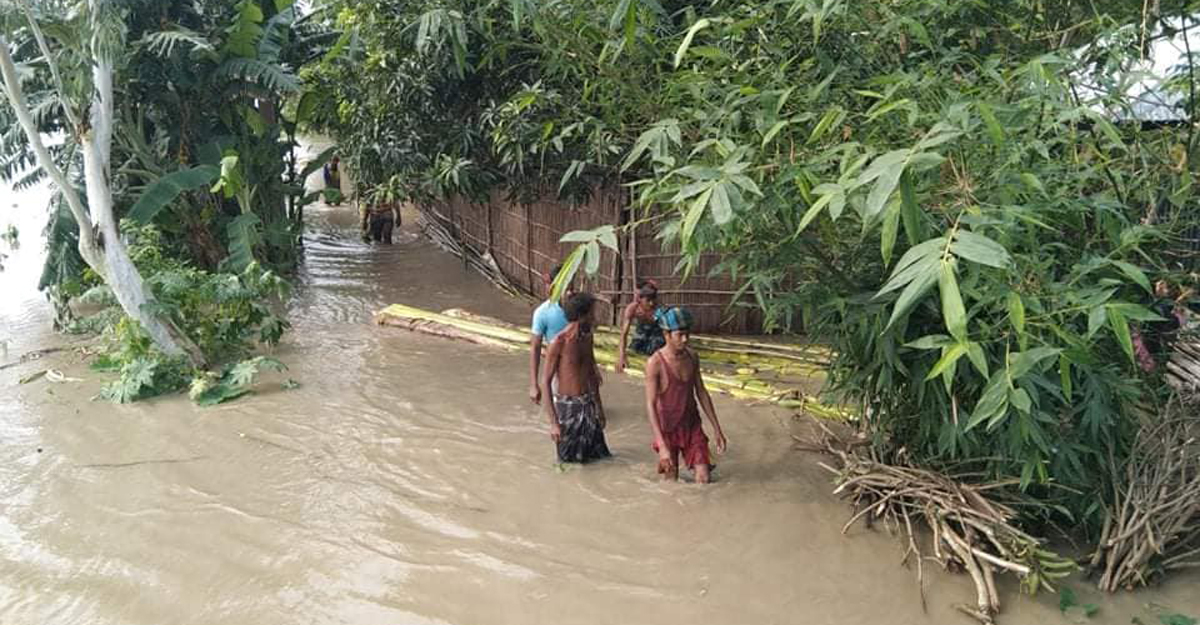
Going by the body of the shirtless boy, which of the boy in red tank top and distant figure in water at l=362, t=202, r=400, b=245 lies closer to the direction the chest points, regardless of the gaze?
the boy in red tank top

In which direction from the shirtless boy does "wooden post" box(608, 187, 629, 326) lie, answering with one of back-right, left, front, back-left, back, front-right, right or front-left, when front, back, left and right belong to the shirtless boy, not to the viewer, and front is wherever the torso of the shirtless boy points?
back-left

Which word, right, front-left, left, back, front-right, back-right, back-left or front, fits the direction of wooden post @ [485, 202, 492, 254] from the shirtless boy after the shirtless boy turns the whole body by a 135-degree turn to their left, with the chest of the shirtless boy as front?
front

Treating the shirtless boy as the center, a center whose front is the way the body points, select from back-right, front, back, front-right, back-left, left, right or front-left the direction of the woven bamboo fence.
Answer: back-left

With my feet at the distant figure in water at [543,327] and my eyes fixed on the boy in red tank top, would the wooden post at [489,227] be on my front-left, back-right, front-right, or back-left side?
back-left

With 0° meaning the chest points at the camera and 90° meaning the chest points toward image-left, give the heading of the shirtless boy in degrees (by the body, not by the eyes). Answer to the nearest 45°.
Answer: approximately 315°
